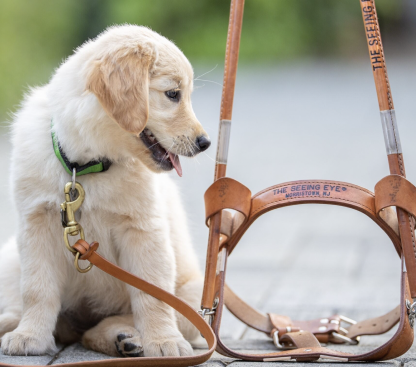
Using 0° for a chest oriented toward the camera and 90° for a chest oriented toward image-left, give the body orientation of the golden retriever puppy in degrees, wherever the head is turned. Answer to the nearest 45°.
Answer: approximately 0°
